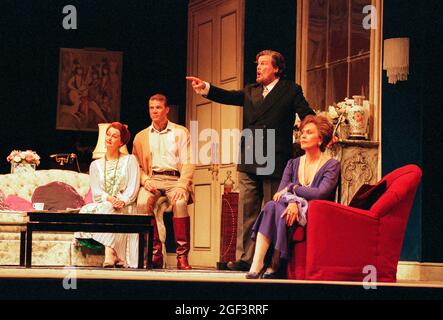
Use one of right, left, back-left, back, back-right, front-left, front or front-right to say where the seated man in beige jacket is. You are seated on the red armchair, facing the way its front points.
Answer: front-right

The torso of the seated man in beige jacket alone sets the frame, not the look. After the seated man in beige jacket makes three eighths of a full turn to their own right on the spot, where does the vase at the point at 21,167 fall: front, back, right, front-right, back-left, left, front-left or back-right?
front

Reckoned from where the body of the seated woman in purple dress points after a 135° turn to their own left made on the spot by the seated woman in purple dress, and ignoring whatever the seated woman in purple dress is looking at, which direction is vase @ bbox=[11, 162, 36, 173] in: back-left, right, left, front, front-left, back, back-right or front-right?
back-left

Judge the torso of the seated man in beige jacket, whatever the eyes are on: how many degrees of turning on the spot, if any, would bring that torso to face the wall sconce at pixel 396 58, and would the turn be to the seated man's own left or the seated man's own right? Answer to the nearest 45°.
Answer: approximately 90° to the seated man's own left

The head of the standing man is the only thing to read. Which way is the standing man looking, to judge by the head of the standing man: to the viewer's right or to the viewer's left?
to the viewer's left

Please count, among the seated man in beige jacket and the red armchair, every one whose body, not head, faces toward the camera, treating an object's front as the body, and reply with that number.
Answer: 1

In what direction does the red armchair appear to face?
to the viewer's left

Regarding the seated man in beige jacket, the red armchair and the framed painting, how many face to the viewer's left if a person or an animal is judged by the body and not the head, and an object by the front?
1

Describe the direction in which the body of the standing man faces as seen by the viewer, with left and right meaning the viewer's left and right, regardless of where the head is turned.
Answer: facing the viewer and to the left of the viewer

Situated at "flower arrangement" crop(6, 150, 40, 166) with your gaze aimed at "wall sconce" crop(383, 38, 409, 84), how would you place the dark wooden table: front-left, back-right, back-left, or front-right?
front-right

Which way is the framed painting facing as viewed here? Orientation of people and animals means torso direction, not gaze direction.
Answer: toward the camera

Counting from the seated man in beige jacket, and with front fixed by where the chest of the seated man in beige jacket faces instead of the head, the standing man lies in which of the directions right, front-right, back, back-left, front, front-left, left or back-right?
front-left
